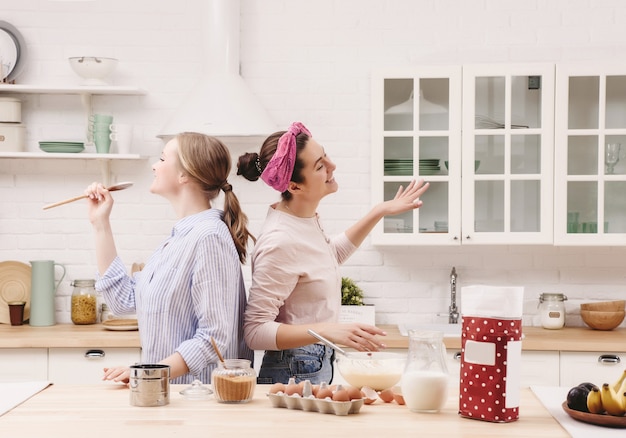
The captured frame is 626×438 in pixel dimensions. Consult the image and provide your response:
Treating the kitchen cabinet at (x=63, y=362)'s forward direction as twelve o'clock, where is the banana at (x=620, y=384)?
The banana is roughly at 11 o'clock from the kitchen cabinet.

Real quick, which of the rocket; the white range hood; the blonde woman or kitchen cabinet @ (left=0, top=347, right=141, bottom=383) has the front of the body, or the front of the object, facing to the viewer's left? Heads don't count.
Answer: the blonde woman

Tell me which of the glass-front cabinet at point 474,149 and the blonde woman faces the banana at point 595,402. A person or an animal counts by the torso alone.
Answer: the glass-front cabinet

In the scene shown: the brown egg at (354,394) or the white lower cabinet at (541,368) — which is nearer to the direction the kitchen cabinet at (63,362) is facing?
the brown egg

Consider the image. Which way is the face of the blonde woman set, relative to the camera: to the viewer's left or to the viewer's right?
to the viewer's left

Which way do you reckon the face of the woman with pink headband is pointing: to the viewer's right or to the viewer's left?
to the viewer's right

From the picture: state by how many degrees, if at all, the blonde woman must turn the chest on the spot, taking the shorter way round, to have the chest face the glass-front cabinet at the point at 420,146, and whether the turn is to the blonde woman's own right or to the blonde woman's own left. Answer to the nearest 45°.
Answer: approximately 135° to the blonde woman's own right

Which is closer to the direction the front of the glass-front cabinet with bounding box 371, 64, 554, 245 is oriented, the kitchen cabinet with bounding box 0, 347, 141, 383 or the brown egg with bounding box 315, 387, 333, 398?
the brown egg
